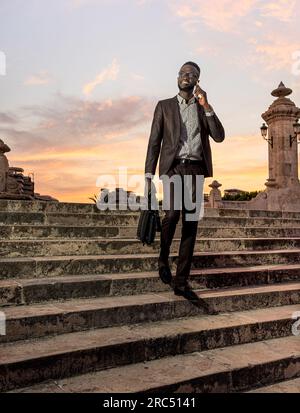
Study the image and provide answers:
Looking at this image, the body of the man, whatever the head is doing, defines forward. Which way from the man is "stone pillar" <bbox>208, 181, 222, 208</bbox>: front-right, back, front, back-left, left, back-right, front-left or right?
back

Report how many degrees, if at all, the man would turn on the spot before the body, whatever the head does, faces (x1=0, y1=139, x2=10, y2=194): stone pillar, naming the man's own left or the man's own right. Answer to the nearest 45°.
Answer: approximately 135° to the man's own right

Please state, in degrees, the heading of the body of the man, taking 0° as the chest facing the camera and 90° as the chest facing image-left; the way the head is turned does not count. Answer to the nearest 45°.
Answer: approximately 0°
